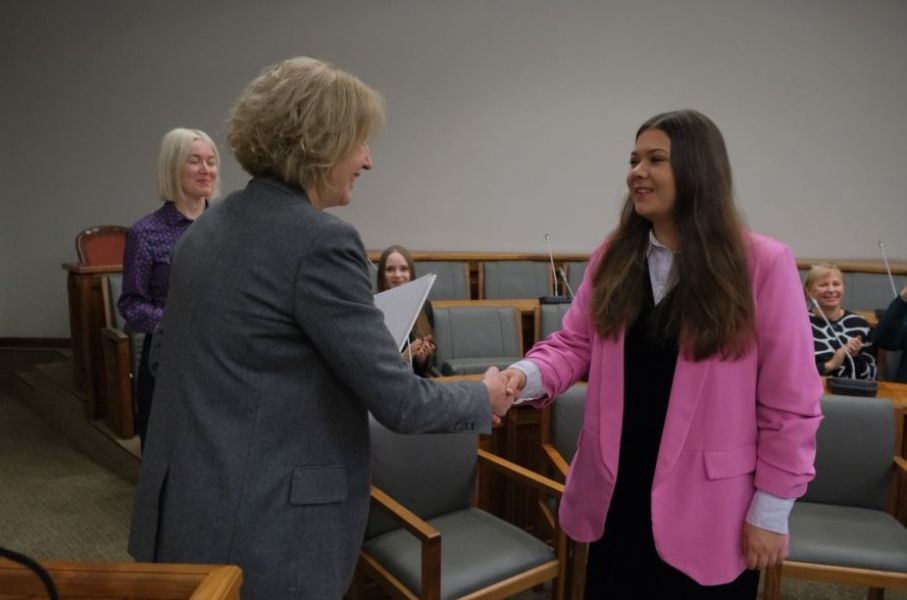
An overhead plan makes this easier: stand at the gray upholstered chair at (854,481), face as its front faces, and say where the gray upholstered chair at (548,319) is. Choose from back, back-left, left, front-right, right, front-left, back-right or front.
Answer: back-right

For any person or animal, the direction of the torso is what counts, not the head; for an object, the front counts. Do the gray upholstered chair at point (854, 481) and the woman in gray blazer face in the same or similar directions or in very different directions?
very different directions

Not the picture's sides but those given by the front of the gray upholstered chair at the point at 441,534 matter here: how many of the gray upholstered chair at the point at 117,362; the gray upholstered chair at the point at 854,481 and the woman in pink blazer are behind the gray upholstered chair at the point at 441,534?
1

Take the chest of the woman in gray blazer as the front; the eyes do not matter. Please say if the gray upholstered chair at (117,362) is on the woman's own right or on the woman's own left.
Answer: on the woman's own left

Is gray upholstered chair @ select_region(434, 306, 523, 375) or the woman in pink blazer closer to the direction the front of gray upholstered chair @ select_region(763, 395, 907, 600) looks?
the woman in pink blazer

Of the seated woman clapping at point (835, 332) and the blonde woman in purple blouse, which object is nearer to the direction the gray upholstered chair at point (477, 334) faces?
the blonde woman in purple blouse

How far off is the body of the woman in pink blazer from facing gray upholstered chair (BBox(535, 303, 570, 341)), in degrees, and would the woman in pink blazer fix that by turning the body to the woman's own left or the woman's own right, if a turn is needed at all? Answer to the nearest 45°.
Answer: approximately 135° to the woman's own right

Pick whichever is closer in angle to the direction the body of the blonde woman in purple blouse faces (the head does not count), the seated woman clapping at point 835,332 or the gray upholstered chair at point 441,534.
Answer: the gray upholstered chair

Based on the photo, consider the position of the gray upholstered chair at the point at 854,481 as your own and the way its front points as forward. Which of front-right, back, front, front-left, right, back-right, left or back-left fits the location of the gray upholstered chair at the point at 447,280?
back-right

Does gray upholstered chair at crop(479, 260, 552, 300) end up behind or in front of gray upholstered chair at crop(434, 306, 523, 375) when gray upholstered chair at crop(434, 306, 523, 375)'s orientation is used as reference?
behind

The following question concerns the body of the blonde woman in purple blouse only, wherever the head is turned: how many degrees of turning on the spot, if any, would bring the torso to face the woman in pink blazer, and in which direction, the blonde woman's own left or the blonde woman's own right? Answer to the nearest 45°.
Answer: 0° — they already face them

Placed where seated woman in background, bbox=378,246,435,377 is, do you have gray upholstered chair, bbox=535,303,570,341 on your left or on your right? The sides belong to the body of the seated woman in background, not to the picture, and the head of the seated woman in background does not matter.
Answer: on your left

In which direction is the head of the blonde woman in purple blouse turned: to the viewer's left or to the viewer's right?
to the viewer's right

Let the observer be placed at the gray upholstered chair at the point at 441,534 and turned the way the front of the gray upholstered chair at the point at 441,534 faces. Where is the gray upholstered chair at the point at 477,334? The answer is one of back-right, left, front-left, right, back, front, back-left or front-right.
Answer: back-left

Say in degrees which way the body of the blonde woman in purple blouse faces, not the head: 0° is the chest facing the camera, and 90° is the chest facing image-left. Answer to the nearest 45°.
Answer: approximately 315°

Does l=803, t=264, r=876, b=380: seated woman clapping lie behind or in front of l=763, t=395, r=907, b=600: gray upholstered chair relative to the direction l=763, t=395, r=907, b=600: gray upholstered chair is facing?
behind
